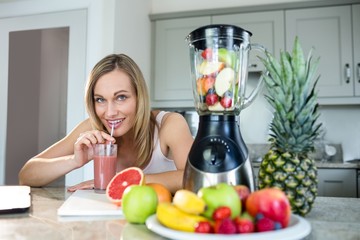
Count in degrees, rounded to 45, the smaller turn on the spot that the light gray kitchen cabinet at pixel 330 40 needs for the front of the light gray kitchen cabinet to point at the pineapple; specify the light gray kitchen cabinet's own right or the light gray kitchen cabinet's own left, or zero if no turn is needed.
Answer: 0° — it already faces it

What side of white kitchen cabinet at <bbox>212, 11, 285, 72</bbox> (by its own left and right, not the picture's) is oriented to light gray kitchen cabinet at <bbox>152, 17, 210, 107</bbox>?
right

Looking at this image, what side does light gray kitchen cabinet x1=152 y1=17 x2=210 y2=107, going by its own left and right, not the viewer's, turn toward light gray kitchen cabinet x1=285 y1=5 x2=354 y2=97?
left

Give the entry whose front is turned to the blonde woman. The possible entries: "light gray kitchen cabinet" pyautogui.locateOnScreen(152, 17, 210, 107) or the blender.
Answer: the light gray kitchen cabinet

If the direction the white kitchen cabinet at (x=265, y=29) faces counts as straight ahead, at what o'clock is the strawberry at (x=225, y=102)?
The strawberry is roughly at 12 o'clock from the white kitchen cabinet.

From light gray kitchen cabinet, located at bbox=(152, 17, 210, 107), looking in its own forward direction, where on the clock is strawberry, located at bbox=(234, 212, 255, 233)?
The strawberry is roughly at 12 o'clock from the light gray kitchen cabinet.

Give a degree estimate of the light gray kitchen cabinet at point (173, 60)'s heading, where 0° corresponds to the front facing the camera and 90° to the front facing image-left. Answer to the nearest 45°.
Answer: approximately 0°
